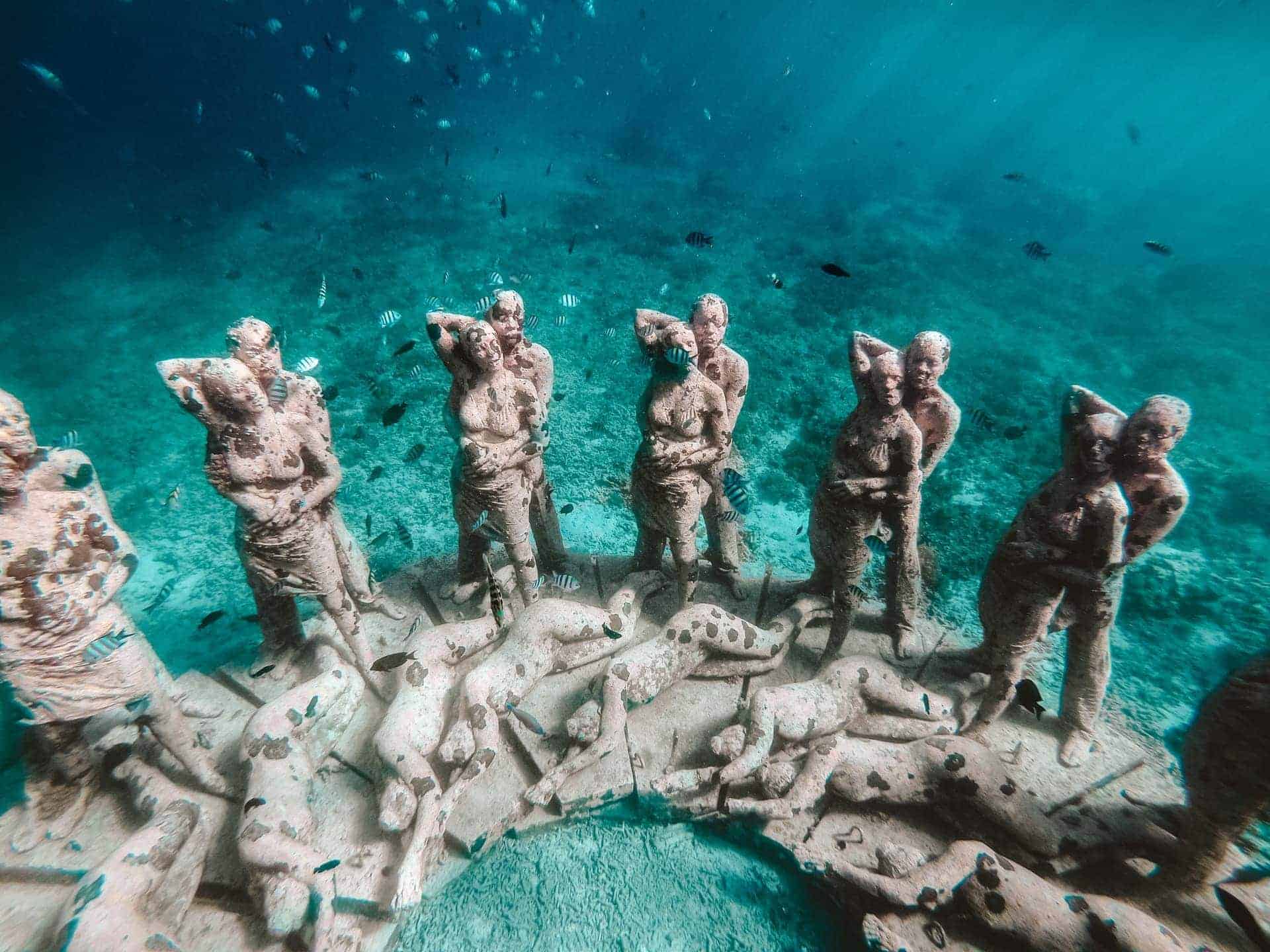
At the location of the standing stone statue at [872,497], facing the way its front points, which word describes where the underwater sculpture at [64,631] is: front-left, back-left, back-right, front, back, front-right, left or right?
front-right

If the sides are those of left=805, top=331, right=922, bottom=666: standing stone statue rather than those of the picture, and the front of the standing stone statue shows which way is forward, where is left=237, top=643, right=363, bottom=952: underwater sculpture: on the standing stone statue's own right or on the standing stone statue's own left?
on the standing stone statue's own right

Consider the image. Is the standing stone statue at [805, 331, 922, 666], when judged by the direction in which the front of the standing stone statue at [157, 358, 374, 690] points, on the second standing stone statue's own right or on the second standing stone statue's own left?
on the second standing stone statue's own left

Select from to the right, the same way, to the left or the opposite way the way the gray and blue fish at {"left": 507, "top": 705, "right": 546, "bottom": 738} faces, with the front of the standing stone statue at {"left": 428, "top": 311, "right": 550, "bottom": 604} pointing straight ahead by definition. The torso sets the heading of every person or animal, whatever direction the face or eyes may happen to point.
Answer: to the left

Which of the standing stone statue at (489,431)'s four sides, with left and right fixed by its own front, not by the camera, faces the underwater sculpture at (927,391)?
left
